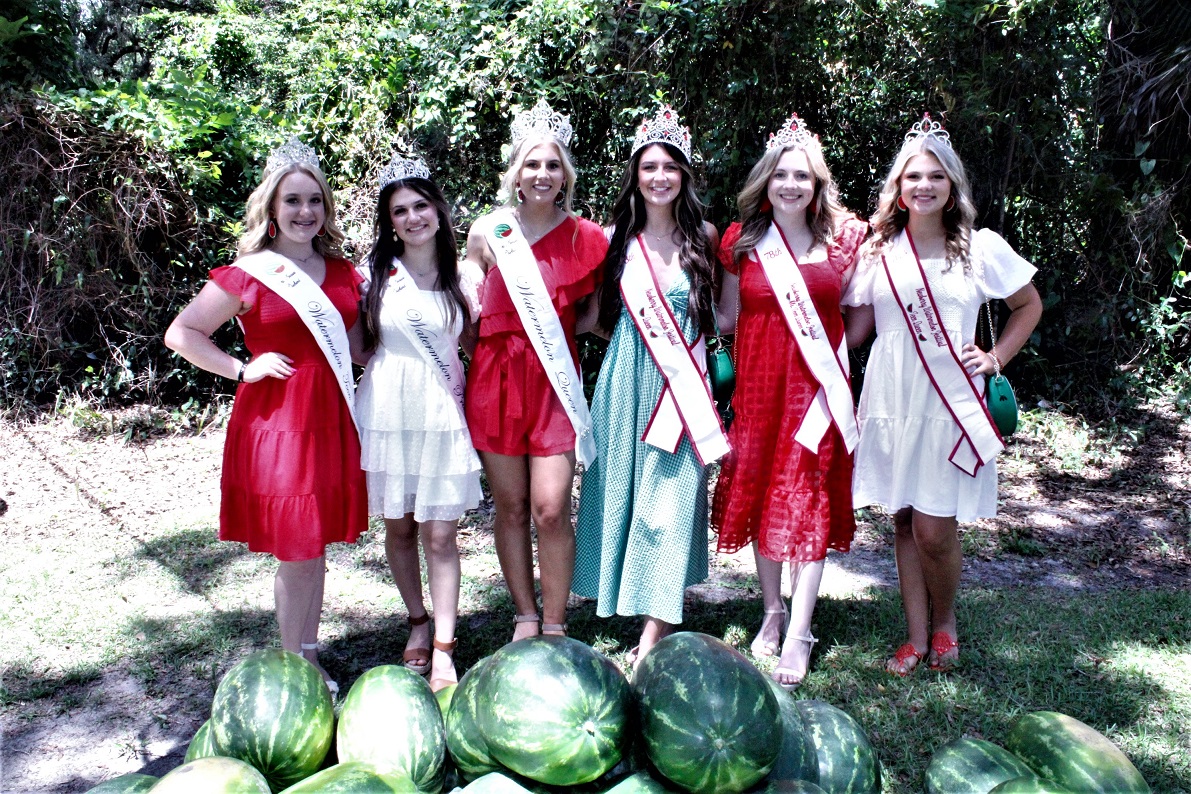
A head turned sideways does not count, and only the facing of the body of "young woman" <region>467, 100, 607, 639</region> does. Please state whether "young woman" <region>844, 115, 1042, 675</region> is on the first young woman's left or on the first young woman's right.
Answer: on the first young woman's left

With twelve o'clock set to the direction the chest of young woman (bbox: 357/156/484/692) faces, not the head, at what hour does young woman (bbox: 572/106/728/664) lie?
young woman (bbox: 572/106/728/664) is roughly at 9 o'clock from young woman (bbox: 357/156/484/692).

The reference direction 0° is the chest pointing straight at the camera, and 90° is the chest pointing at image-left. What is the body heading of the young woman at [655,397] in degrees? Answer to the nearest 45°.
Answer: approximately 0°

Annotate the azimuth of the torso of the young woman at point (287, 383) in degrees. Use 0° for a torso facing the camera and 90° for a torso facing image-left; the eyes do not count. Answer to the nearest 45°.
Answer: approximately 315°

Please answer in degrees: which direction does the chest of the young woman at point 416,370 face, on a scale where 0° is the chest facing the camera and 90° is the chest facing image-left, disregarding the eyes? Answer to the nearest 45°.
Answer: approximately 0°
